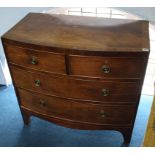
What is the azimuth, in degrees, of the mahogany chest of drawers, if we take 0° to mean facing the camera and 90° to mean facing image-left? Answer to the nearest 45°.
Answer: approximately 0°
